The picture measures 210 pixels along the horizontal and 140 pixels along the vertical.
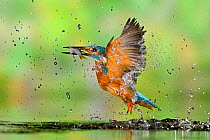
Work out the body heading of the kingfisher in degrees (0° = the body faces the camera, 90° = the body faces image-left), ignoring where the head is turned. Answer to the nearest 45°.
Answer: approximately 90°
